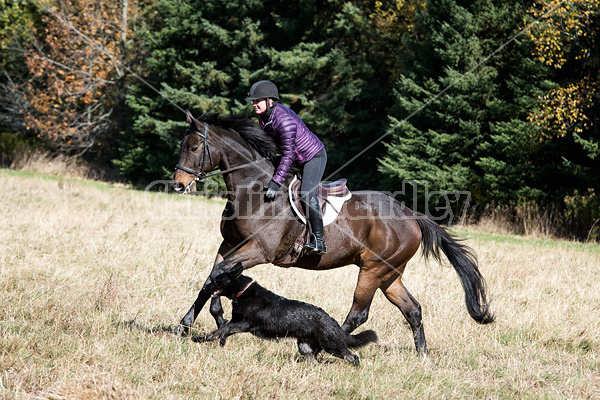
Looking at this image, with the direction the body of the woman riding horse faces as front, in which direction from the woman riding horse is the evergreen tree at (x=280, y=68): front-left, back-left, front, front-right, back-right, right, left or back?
right

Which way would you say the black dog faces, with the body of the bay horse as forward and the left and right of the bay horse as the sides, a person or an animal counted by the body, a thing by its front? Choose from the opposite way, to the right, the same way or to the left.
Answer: the same way

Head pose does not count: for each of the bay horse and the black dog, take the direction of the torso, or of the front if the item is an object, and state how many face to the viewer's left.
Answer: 2

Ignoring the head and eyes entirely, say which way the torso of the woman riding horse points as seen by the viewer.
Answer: to the viewer's left

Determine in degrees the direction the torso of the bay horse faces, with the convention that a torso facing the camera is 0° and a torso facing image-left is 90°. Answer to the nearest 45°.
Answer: approximately 90°

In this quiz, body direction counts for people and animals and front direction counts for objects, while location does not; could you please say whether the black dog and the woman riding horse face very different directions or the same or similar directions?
same or similar directions

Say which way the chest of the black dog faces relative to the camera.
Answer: to the viewer's left

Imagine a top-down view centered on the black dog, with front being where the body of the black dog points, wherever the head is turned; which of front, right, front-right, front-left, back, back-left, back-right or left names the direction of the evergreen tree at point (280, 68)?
right

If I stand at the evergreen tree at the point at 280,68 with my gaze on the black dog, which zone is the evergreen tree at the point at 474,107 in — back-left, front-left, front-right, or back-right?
front-left

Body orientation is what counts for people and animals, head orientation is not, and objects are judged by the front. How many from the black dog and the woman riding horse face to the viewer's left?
2

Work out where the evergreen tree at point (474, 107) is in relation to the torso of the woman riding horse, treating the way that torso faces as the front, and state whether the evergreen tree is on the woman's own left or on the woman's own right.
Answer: on the woman's own right

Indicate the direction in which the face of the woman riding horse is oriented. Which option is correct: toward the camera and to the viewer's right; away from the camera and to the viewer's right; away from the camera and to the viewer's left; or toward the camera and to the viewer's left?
toward the camera and to the viewer's left

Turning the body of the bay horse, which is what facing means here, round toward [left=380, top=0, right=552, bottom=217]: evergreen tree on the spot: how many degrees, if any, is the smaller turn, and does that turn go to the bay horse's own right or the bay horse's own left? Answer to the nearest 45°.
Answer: approximately 90° to the bay horse's own right
